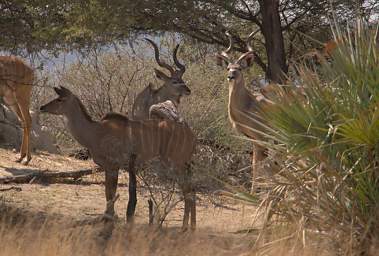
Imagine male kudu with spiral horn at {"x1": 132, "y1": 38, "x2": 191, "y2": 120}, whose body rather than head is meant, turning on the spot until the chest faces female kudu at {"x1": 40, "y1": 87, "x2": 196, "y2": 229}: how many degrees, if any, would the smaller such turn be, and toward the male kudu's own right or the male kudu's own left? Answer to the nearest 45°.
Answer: approximately 90° to the male kudu's own right

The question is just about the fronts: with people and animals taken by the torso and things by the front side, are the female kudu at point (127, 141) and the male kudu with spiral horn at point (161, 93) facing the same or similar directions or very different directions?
very different directions

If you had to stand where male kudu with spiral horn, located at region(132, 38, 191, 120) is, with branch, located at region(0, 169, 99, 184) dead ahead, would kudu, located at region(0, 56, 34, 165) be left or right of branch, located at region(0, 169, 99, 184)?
right

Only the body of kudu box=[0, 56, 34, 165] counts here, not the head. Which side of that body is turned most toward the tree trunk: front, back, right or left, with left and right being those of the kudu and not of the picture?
back

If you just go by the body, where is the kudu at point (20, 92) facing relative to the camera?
to the viewer's left

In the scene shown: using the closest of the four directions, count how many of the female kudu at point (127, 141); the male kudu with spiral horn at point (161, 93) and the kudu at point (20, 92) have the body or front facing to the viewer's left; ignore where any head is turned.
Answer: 2

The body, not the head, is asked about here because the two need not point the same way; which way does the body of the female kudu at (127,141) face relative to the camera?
to the viewer's left
